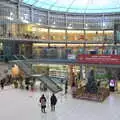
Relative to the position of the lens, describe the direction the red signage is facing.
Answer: facing the viewer

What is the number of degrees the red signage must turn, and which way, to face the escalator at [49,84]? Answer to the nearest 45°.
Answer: approximately 90° to its right

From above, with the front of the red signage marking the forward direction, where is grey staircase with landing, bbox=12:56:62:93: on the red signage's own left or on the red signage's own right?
on the red signage's own right

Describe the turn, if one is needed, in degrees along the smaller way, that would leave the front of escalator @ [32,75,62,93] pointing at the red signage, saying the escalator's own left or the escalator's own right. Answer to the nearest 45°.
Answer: approximately 45° to the escalator's own left

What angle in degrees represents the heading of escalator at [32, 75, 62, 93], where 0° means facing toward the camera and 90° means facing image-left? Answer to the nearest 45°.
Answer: approximately 315°

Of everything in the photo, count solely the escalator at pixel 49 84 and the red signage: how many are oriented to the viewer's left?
0

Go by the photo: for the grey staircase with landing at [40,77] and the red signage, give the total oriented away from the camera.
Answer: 0
